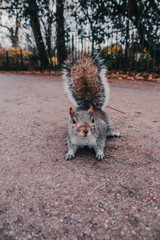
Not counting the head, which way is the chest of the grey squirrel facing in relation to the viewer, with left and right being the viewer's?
facing the viewer

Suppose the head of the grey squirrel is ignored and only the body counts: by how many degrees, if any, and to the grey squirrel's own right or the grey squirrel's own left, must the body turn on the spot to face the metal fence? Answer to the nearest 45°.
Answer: approximately 180°
